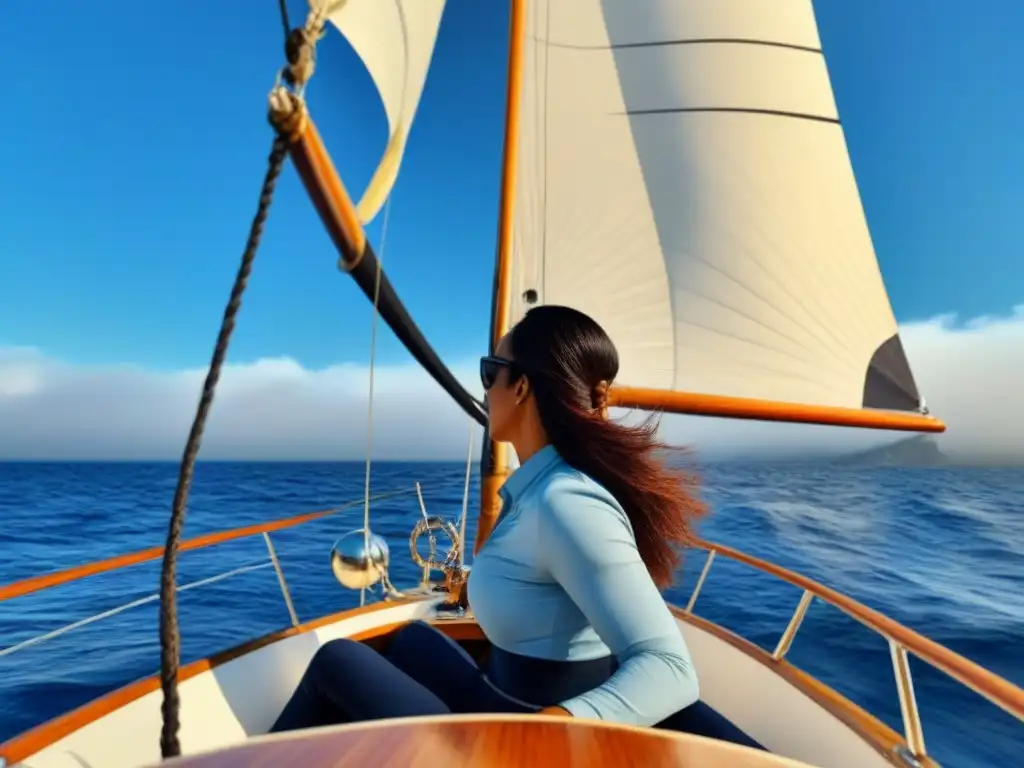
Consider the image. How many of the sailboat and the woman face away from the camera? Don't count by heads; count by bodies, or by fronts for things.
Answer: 1

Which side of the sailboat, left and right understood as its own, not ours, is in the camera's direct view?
back

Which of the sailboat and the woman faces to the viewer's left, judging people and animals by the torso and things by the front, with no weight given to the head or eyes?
the woman

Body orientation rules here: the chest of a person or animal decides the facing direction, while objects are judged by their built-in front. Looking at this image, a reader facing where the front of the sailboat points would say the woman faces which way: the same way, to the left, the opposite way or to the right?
to the left

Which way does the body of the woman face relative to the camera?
to the viewer's left
